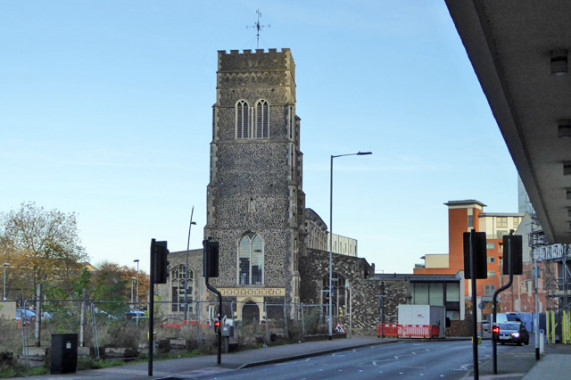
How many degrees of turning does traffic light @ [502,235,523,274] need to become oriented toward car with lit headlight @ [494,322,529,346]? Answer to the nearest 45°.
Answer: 0° — it already faces it

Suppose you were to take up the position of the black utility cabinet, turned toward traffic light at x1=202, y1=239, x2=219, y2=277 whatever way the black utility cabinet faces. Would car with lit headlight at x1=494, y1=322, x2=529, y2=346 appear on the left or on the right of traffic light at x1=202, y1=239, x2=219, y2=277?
left

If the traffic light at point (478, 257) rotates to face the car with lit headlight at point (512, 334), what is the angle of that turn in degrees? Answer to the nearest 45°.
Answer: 0° — it already faces it

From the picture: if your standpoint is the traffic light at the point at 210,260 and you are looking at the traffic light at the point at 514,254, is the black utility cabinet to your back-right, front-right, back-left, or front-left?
back-right
